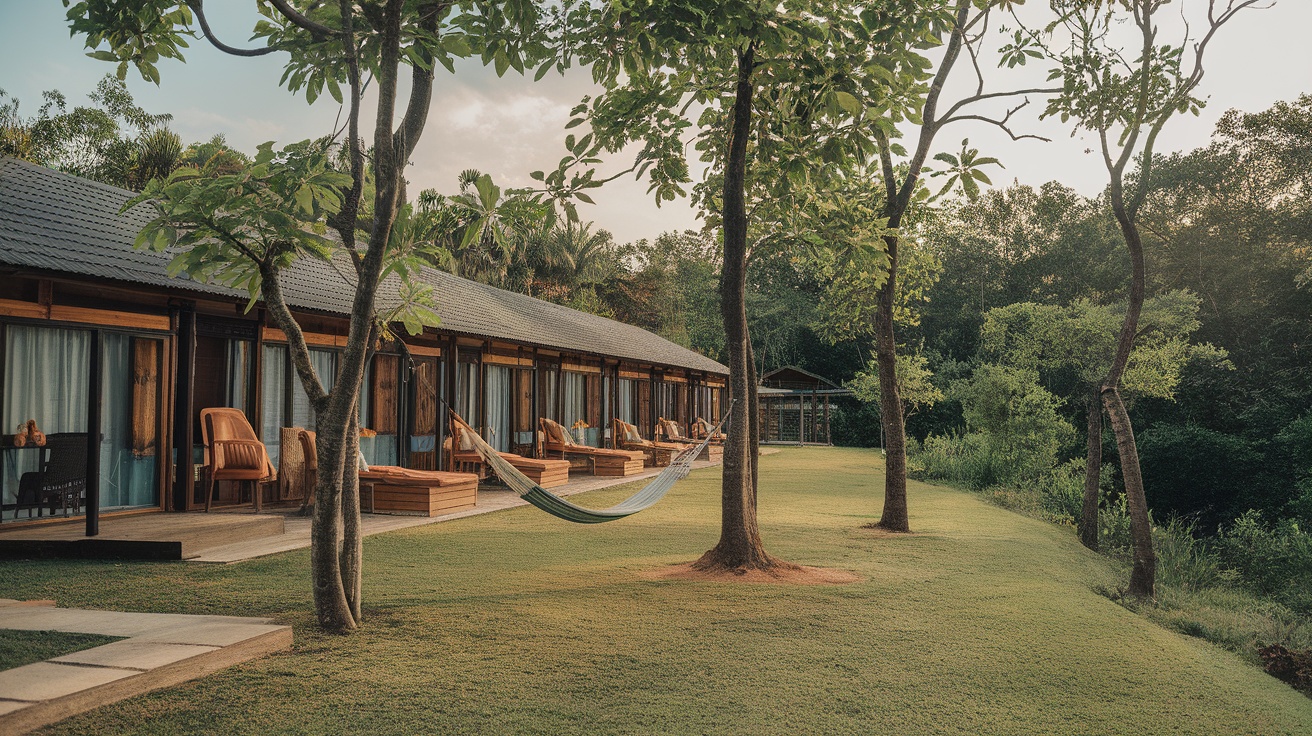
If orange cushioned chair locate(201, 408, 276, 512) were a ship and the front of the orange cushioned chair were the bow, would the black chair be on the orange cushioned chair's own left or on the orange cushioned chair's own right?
on the orange cushioned chair's own right

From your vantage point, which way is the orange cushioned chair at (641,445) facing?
to the viewer's right

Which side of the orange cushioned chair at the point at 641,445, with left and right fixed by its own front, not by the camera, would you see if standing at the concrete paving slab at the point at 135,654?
right

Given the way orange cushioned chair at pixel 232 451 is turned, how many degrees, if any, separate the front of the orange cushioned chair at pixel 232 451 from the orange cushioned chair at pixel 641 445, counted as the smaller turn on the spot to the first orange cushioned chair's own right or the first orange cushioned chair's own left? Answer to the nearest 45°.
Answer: approximately 90° to the first orange cushioned chair's own left

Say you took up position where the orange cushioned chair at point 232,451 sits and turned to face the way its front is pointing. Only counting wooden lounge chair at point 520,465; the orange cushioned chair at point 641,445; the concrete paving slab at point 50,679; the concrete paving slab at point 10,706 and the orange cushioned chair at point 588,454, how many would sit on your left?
3

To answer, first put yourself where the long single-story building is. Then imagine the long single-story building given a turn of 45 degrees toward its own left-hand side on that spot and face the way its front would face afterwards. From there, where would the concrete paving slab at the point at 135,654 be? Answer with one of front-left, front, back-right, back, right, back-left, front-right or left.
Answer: right

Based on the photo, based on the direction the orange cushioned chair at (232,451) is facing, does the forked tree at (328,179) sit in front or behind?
in front

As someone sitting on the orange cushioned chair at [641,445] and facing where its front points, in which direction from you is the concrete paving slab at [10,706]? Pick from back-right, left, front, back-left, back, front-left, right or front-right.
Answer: right

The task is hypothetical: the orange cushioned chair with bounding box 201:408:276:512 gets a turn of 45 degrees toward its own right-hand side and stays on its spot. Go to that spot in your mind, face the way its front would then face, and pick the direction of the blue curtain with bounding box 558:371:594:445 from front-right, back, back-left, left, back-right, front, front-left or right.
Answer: back-left

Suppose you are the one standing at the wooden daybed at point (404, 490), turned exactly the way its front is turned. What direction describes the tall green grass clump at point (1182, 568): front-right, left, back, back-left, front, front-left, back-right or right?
front-left

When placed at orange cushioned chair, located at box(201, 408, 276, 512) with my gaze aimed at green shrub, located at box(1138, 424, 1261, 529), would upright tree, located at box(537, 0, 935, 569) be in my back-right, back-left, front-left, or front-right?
front-right

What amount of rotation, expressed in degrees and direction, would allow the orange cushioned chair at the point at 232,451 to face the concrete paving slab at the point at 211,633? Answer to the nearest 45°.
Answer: approximately 45° to its right

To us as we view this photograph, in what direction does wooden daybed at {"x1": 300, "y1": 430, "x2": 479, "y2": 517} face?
facing the viewer and to the right of the viewer

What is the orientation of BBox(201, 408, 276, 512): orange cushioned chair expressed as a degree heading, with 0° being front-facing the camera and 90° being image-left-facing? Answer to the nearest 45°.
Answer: approximately 315°

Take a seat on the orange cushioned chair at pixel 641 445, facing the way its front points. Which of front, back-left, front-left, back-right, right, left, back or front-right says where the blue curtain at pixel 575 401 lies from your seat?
back-right

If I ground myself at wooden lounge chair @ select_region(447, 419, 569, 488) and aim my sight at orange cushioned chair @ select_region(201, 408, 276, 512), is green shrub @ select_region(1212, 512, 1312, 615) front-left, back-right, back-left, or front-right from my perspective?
back-left

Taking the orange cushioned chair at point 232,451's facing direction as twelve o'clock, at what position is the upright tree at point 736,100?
The upright tree is roughly at 12 o'clock from the orange cushioned chair.

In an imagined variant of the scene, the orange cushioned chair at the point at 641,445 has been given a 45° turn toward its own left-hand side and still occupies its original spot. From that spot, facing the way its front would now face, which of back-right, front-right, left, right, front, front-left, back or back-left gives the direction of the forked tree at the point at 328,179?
back-right
